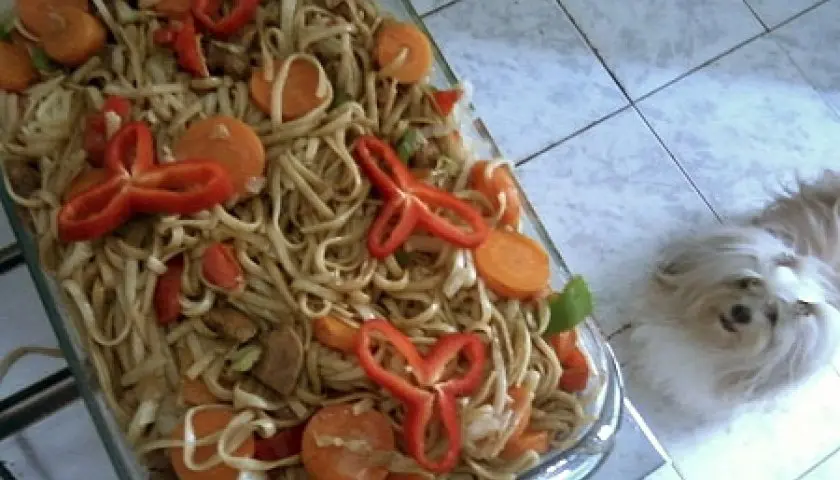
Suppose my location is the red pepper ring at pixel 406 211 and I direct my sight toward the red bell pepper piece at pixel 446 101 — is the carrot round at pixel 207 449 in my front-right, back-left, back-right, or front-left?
back-left

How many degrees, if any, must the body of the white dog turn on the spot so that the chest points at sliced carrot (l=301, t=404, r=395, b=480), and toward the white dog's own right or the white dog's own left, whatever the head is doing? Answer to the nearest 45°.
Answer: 0° — it already faces it

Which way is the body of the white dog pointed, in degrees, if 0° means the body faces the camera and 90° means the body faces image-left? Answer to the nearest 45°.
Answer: approximately 45°
